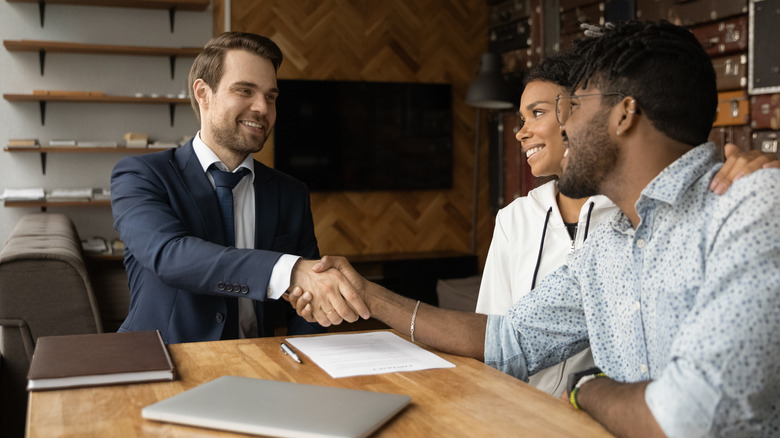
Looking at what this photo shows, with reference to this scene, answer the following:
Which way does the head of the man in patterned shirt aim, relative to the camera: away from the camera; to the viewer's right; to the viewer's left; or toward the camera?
to the viewer's left

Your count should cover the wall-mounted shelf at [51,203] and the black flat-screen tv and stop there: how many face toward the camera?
2

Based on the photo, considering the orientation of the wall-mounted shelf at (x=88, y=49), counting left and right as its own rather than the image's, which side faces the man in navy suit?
front

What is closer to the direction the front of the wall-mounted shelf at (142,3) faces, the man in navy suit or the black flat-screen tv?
the man in navy suit

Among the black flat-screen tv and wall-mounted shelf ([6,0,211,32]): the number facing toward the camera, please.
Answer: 2

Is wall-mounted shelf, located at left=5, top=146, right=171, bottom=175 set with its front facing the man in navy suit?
yes

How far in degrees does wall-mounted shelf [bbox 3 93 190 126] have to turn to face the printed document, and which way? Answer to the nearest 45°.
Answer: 0° — it already faces it

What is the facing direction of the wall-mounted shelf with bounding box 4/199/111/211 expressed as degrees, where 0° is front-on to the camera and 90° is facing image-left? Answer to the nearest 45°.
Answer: approximately 0°

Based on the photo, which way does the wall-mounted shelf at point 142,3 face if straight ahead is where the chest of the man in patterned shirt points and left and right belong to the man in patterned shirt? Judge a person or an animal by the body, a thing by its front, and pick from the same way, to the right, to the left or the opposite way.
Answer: to the left

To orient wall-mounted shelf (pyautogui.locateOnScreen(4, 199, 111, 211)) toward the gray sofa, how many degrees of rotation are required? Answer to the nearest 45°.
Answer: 0° — it already faces it
